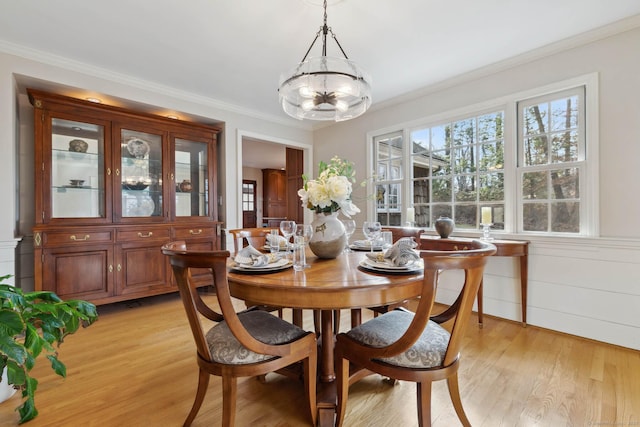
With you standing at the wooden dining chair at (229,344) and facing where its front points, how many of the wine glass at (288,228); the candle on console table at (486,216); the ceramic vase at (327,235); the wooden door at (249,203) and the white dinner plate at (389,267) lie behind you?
0

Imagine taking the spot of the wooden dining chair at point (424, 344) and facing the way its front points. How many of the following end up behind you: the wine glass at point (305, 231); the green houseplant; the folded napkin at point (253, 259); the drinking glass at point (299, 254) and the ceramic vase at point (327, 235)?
0

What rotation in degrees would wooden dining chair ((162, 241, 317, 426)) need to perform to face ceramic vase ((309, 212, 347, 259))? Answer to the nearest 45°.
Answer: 0° — it already faces it

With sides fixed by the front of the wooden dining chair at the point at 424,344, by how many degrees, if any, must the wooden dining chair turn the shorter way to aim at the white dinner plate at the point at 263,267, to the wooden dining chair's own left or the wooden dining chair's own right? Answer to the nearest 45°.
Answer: approximately 45° to the wooden dining chair's own left

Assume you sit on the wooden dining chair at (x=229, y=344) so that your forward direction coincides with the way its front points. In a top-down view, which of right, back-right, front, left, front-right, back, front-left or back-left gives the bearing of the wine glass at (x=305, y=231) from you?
front

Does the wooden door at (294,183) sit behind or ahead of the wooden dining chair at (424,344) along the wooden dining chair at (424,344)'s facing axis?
ahead

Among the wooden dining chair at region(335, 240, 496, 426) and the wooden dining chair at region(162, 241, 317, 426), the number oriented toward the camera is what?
0

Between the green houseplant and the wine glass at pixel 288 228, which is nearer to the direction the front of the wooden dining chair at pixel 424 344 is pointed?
the wine glass

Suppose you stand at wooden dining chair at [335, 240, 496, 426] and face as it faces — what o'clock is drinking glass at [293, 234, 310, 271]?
The drinking glass is roughly at 11 o'clock from the wooden dining chair.

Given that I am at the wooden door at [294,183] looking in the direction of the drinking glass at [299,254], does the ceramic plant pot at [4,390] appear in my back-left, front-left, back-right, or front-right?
front-right

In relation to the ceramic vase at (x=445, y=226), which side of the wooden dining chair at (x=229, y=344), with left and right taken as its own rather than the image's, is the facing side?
front

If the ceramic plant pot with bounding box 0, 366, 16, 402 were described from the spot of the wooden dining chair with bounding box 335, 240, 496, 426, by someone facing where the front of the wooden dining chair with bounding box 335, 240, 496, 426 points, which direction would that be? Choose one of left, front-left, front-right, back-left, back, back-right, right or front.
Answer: front-left

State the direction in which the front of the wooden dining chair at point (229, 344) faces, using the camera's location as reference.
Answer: facing away from the viewer and to the right of the viewer

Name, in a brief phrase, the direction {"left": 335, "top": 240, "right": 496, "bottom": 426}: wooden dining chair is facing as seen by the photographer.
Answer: facing away from the viewer and to the left of the viewer

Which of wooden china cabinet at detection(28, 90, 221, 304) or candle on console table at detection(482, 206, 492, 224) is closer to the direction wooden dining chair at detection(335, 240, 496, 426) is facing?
the wooden china cabinet
